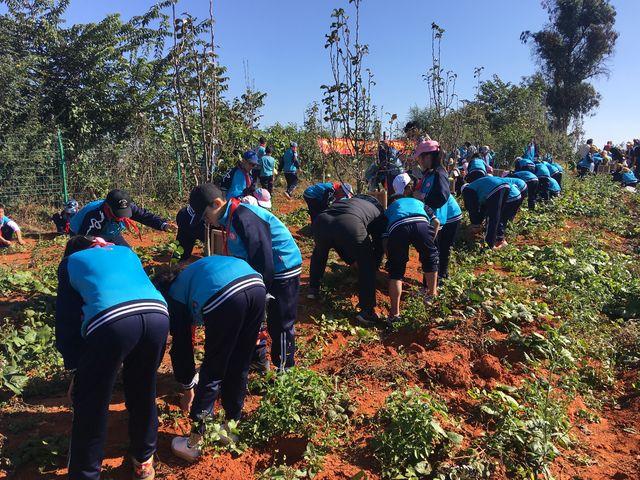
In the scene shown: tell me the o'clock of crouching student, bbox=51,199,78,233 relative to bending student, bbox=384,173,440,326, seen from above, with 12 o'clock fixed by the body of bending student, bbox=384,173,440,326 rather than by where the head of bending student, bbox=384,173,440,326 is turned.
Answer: crouching student, bbox=51,199,78,233 is roughly at 10 o'clock from bending student, bbox=384,173,440,326.

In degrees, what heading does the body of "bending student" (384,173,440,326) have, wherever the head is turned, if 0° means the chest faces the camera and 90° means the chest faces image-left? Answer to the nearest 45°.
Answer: approximately 180°

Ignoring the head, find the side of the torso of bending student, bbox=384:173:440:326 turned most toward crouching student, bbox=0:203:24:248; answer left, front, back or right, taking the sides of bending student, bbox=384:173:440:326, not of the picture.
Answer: left

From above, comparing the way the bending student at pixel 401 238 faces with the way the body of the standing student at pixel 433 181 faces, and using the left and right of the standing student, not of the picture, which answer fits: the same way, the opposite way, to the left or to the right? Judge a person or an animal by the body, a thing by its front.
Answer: to the right

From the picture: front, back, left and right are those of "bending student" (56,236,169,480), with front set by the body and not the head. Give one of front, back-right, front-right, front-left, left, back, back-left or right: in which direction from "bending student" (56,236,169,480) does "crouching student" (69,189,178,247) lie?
front-right

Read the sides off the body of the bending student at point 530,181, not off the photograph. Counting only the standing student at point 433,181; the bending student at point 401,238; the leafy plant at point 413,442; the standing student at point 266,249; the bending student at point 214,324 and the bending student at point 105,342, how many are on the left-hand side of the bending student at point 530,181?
6

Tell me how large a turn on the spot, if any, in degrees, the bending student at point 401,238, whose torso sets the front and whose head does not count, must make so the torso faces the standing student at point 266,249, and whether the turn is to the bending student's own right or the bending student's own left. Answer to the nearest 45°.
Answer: approximately 135° to the bending student's own left

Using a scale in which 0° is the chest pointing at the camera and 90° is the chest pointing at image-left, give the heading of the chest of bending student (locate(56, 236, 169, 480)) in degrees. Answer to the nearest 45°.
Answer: approximately 135°

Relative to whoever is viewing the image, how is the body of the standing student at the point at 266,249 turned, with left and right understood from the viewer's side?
facing to the left of the viewer

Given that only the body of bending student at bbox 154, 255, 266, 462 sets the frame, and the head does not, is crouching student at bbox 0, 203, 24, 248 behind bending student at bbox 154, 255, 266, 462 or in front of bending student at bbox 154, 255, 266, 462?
in front

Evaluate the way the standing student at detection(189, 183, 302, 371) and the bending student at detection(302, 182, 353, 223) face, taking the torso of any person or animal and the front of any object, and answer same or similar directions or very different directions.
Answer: very different directions
